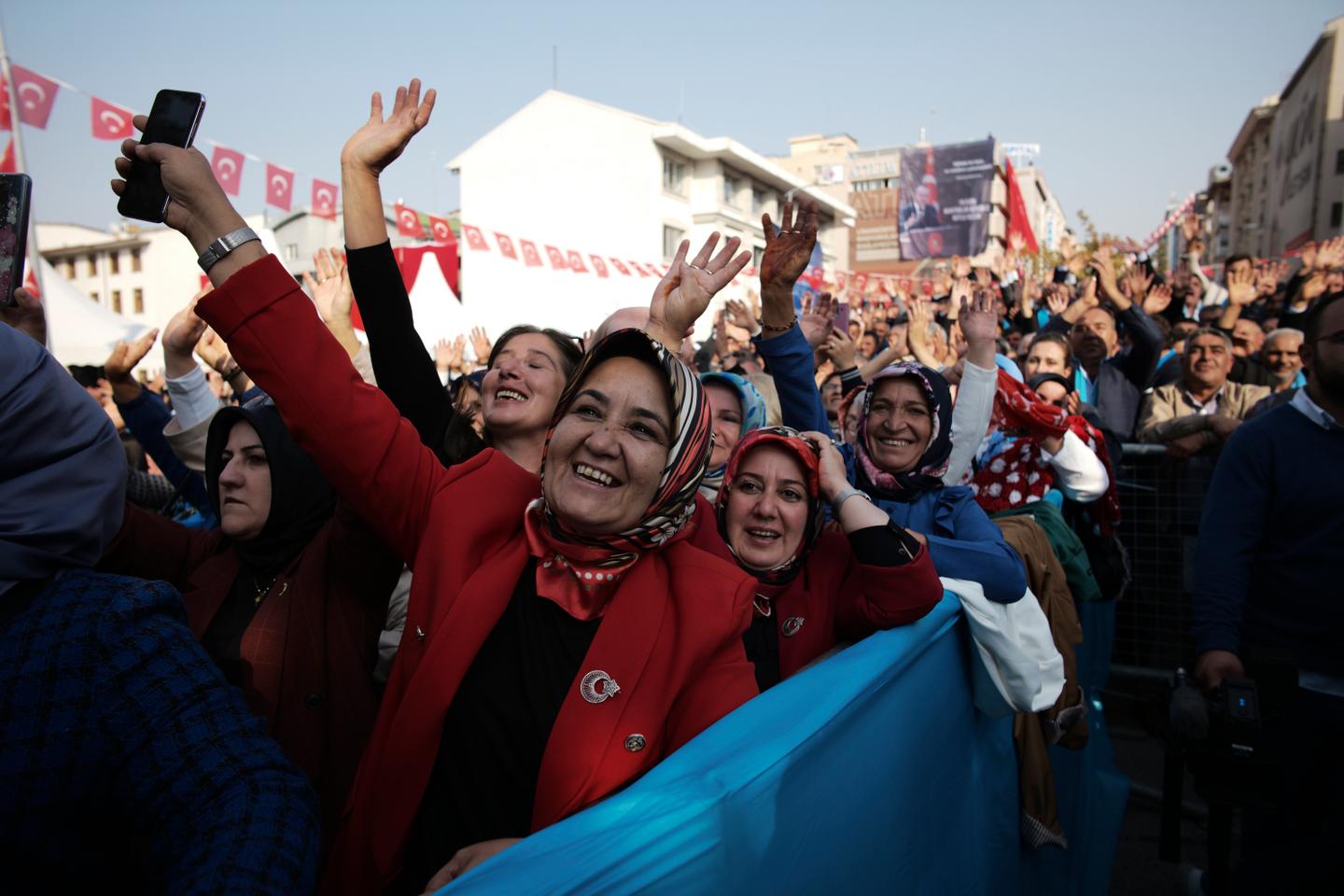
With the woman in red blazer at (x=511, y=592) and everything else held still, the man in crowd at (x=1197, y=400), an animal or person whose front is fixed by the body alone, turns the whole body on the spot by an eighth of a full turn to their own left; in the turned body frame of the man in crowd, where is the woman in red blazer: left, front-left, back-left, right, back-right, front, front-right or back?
front-right

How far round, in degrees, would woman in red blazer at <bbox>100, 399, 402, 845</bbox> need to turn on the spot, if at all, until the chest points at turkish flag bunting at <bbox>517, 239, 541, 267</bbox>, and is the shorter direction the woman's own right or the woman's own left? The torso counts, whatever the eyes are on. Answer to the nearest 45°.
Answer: approximately 135° to the woman's own right

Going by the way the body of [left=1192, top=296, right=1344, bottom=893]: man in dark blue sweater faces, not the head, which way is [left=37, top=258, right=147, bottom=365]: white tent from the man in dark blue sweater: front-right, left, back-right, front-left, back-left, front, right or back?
right

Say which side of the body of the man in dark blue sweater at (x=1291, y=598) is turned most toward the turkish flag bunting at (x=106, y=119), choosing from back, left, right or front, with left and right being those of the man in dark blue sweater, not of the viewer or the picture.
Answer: right

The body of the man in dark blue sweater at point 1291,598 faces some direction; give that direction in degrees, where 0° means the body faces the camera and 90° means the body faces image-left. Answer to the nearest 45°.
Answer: approximately 0°

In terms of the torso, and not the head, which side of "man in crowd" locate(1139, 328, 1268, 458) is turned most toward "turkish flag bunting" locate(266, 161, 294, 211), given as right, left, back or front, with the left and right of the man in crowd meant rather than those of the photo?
right

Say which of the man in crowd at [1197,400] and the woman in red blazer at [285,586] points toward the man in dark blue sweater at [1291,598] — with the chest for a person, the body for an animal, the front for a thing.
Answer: the man in crowd at [1197,400]

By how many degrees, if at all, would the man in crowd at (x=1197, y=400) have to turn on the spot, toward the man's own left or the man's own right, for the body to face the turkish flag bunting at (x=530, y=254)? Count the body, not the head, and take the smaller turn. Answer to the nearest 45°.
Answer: approximately 135° to the man's own right

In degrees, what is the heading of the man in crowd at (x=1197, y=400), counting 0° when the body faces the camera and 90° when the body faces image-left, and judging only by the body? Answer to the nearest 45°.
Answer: approximately 0°

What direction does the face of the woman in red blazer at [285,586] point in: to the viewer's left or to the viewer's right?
to the viewer's left

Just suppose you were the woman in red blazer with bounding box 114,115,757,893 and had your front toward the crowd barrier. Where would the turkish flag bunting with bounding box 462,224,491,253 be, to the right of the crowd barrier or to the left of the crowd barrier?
left
